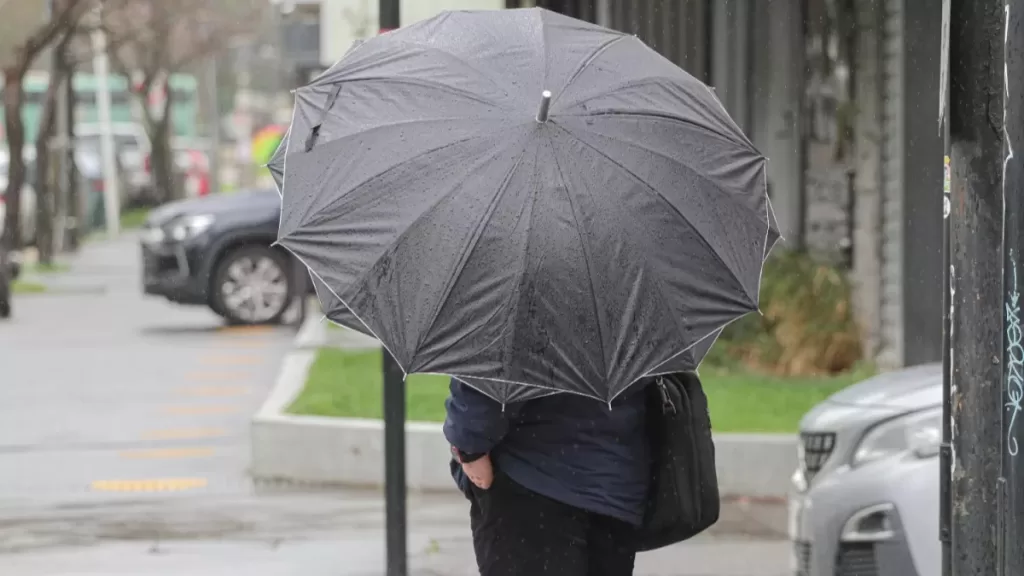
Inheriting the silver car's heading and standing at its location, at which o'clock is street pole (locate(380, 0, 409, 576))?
The street pole is roughly at 2 o'clock from the silver car.

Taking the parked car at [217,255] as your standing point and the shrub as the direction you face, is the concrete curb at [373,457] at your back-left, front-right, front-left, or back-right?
front-right

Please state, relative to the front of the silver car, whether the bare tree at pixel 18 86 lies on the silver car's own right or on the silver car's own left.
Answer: on the silver car's own right

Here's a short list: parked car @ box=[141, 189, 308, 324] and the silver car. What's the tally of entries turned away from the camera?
0

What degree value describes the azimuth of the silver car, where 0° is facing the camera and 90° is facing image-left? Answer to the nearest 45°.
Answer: approximately 45°

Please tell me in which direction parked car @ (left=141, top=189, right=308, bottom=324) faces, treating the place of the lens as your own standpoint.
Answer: facing the viewer and to the left of the viewer

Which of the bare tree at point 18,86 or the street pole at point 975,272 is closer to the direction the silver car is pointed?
the street pole
